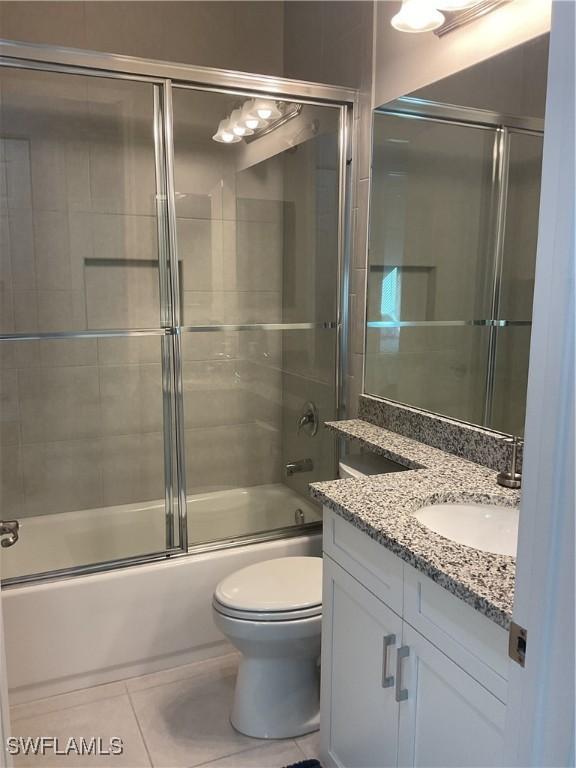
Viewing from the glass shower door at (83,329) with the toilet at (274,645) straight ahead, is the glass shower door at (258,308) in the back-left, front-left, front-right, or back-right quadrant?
front-left

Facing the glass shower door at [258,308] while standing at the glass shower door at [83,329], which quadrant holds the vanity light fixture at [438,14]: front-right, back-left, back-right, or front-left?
front-right

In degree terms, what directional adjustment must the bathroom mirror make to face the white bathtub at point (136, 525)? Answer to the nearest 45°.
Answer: approximately 45° to its right

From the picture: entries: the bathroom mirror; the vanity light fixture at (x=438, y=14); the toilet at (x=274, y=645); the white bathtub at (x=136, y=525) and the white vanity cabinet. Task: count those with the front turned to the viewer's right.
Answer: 0

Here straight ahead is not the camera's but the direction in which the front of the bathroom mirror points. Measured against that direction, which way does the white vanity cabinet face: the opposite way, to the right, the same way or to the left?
the same way

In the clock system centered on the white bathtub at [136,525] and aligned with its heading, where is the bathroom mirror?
The bathroom mirror is roughly at 10 o'clock from the white bathtub.

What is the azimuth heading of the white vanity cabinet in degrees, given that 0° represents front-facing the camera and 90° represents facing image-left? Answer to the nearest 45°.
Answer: approximately 45°

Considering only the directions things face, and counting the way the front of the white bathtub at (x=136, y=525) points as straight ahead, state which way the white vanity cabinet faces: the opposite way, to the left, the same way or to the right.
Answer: to the right

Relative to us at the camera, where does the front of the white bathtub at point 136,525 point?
facing the viewer

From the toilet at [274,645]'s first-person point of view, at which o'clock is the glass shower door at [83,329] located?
The glass shower door is roughly at 3 o'clock from the toilet.

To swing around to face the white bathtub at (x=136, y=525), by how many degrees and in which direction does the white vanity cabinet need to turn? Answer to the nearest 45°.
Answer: approximately 90° to its right

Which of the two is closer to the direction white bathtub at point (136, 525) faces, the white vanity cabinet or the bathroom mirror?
the white vanity cabinet

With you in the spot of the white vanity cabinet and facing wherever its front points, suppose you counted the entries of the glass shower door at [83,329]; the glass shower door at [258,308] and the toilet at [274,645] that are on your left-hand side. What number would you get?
0
